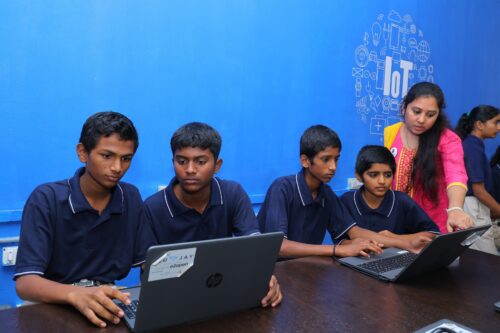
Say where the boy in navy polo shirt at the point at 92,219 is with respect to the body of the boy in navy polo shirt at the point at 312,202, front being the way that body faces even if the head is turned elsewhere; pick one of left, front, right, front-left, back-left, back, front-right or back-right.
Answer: right

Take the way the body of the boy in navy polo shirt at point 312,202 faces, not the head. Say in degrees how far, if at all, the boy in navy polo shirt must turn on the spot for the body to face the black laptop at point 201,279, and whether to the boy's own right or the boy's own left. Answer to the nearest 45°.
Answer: approximately 45° to the boy's own right

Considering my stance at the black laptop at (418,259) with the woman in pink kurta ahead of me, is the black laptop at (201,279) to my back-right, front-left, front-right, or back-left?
back-left

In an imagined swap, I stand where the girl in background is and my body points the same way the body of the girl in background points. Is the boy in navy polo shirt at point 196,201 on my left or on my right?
on my right

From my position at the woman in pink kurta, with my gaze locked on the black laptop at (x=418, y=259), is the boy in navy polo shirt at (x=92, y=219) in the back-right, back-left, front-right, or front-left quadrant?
front-right

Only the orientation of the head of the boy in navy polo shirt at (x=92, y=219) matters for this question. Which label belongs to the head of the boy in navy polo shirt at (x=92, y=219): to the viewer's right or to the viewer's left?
to the viewer's right

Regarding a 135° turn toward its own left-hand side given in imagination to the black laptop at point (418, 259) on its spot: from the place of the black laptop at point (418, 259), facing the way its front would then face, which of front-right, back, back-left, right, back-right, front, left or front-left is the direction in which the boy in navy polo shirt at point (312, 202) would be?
back-right

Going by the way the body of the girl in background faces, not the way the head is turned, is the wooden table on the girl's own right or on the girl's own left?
on the girl's own right

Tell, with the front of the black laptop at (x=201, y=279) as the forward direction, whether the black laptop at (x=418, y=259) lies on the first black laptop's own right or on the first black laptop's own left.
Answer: on the first black laptop's own right

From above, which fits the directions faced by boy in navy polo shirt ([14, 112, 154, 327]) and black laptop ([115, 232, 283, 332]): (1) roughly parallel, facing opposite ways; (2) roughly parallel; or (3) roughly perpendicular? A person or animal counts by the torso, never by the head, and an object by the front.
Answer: roughly parallel, facing opposite ways
